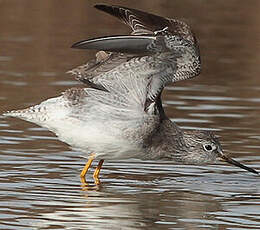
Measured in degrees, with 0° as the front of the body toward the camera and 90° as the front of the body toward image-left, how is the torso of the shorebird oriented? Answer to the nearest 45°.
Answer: approximately 270°
